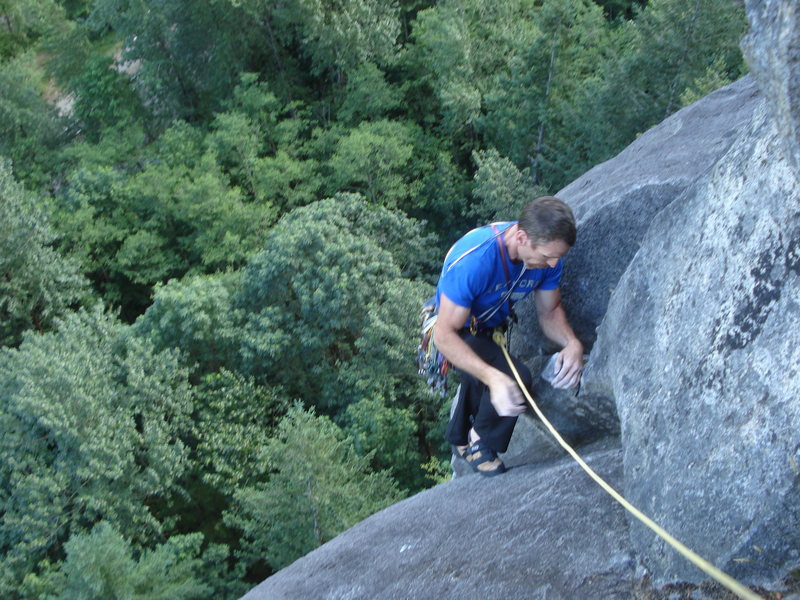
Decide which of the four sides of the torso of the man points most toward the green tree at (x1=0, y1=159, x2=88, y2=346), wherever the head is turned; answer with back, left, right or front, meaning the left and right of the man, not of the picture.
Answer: back

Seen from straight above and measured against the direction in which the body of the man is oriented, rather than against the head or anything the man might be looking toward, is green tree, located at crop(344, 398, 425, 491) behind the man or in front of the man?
behind

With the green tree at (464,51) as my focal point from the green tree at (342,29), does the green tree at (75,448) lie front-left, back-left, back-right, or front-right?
back-right

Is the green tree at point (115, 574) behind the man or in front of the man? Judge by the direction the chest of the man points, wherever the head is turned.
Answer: behind

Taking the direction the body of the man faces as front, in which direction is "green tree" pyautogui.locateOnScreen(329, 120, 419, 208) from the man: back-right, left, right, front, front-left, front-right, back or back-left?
back-left

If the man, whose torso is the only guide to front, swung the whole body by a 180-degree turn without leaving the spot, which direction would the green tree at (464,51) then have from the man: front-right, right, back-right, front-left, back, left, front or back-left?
front-right

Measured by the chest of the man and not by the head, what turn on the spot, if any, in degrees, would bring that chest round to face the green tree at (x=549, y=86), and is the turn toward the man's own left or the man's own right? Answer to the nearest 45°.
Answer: approximately 135° to the man's own left

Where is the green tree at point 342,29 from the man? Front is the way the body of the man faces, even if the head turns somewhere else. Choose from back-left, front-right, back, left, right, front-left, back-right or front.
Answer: back-left

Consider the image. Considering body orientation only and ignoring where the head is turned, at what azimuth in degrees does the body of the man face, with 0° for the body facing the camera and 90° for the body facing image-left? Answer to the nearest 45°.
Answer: approximately 315°

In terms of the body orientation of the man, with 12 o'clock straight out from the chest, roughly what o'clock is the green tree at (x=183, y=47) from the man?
The green tree is roughly at 7 o'clock from the man.
